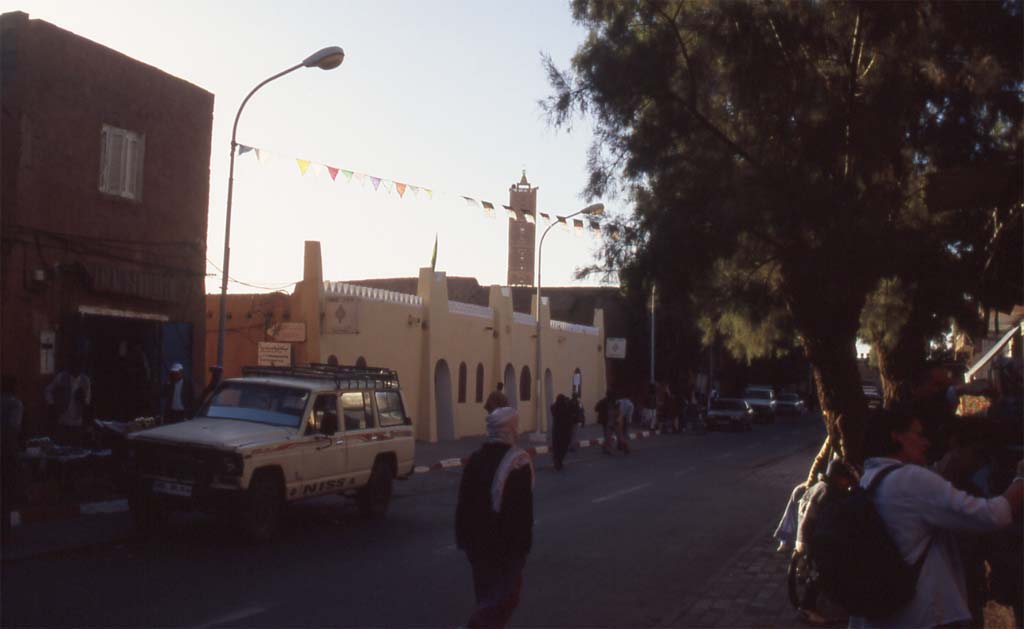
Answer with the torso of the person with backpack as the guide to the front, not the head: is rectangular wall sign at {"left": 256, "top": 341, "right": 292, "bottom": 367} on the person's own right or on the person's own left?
on the person's own left

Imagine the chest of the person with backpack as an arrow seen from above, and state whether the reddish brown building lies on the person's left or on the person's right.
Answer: on the person's left

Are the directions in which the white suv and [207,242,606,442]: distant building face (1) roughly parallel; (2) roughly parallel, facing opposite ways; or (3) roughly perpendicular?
roughly perpendicular

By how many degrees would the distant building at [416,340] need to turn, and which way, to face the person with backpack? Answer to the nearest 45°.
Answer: approximately 45° to its right

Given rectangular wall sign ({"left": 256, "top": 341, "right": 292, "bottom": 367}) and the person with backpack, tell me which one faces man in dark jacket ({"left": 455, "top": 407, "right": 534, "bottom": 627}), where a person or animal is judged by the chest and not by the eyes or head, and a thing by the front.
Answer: the rectangular wall sign

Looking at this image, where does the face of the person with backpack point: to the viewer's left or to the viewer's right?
to the viewer's right
